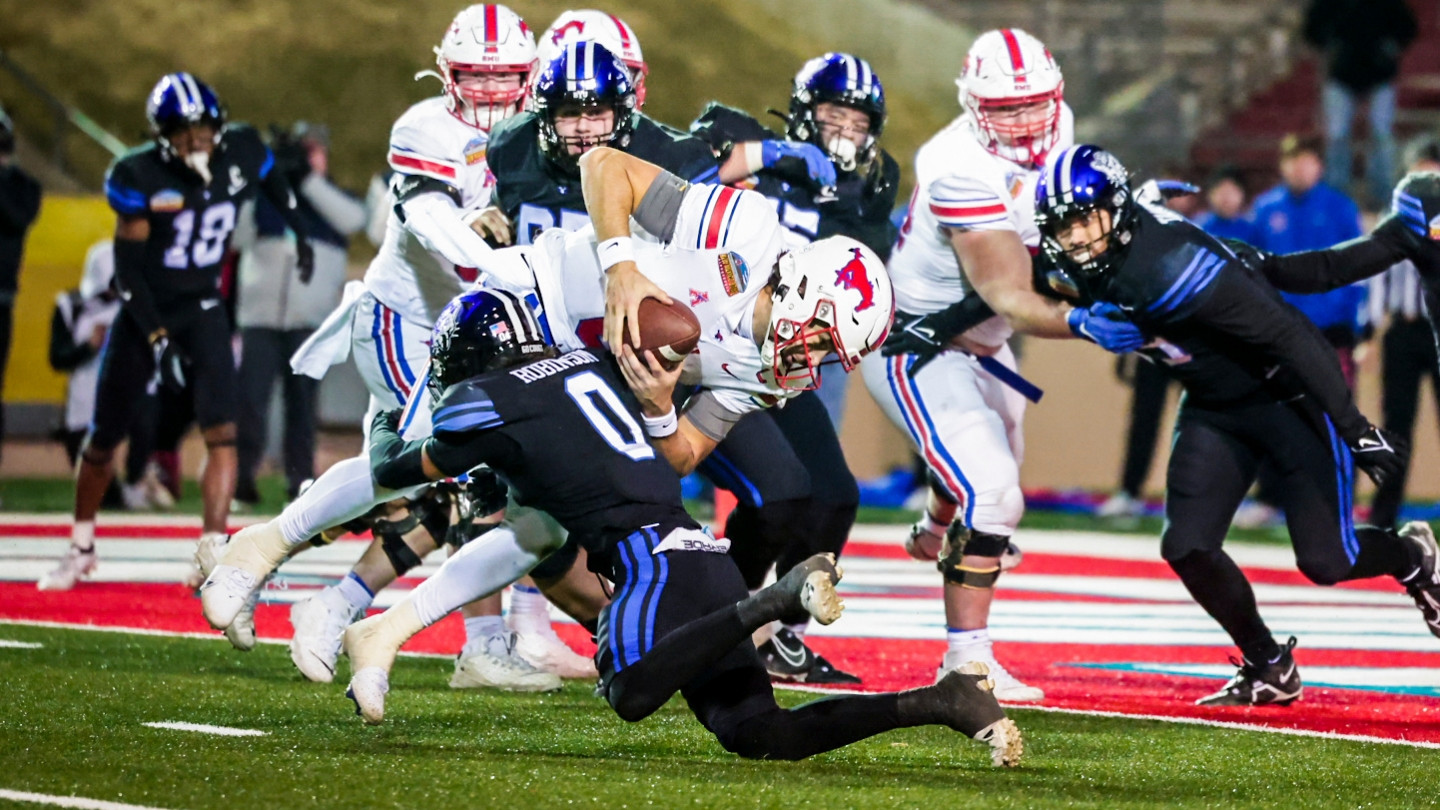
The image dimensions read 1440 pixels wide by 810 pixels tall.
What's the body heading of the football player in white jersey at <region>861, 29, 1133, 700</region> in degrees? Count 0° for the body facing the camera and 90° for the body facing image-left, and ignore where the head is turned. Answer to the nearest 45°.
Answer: approximately 315°

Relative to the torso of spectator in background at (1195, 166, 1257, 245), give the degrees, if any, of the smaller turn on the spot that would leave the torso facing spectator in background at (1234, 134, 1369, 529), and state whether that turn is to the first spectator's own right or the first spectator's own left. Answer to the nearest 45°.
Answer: approximately 45° to the first spectator's own left

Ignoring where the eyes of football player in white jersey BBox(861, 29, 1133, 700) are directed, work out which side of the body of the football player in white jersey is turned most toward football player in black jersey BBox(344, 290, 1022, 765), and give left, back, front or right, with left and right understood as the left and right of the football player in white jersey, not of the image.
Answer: right
